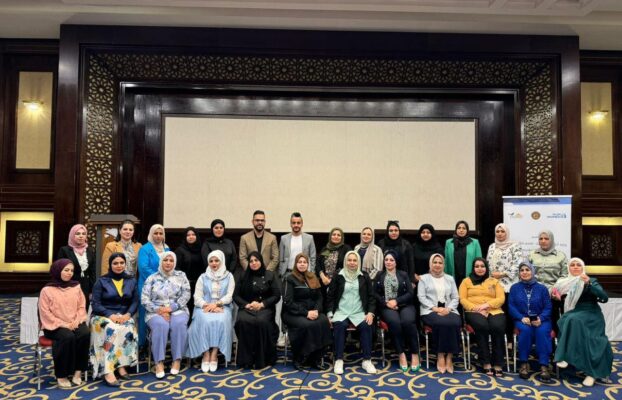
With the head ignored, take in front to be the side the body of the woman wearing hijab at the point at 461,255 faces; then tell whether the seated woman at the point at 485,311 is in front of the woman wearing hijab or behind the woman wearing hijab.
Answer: in front

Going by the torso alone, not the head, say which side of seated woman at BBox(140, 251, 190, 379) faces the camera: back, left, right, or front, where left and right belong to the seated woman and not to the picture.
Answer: front

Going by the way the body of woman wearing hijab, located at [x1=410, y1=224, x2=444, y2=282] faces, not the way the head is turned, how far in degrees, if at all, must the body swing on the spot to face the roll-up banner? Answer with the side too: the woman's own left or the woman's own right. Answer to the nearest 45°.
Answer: approximately 135° to the woman's own left

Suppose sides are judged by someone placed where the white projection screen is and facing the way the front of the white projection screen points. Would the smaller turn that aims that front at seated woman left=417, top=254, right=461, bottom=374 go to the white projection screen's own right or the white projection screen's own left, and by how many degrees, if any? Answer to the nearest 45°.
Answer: approximately 45° to the white projection screen's own left

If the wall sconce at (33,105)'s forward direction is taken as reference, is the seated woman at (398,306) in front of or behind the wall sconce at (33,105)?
in front

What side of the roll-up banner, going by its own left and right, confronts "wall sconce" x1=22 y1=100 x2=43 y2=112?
right

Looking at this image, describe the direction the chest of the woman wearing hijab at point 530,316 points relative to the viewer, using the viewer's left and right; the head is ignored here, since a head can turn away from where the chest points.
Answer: facing the viewer

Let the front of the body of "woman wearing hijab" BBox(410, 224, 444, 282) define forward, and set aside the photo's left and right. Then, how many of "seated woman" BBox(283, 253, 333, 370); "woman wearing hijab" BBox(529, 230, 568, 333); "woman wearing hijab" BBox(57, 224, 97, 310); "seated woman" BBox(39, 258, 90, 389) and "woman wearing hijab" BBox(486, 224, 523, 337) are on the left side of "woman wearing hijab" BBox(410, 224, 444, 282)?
2

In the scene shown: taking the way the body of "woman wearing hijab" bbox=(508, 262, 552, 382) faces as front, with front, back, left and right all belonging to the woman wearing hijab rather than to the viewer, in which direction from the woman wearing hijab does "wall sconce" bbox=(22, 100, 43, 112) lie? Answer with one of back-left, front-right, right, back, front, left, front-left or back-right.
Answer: right

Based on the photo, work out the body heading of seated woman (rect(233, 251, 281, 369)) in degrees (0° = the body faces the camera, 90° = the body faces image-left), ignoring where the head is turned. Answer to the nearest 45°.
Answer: approximately 0°

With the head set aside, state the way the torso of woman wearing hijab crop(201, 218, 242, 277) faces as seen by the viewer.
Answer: toward the camera

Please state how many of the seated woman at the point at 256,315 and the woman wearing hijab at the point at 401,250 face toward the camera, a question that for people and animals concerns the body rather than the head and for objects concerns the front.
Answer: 2

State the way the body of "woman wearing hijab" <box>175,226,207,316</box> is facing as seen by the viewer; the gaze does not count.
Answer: toward the camera

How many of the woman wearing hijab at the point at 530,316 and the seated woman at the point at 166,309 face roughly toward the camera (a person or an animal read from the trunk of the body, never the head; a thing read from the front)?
2
